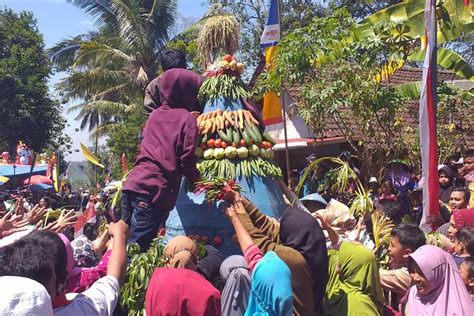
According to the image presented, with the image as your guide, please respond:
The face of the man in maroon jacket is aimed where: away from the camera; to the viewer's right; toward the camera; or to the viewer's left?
away from the camera

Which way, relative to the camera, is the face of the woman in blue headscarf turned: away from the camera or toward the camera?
away from the camera

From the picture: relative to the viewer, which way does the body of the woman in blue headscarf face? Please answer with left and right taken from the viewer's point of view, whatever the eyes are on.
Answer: facing away from the viewer

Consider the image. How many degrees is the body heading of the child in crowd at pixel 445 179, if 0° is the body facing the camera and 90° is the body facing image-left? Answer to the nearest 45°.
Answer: approximately 45°

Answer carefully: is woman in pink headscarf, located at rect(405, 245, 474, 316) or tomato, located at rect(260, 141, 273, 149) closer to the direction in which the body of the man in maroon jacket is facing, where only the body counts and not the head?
the tomato
